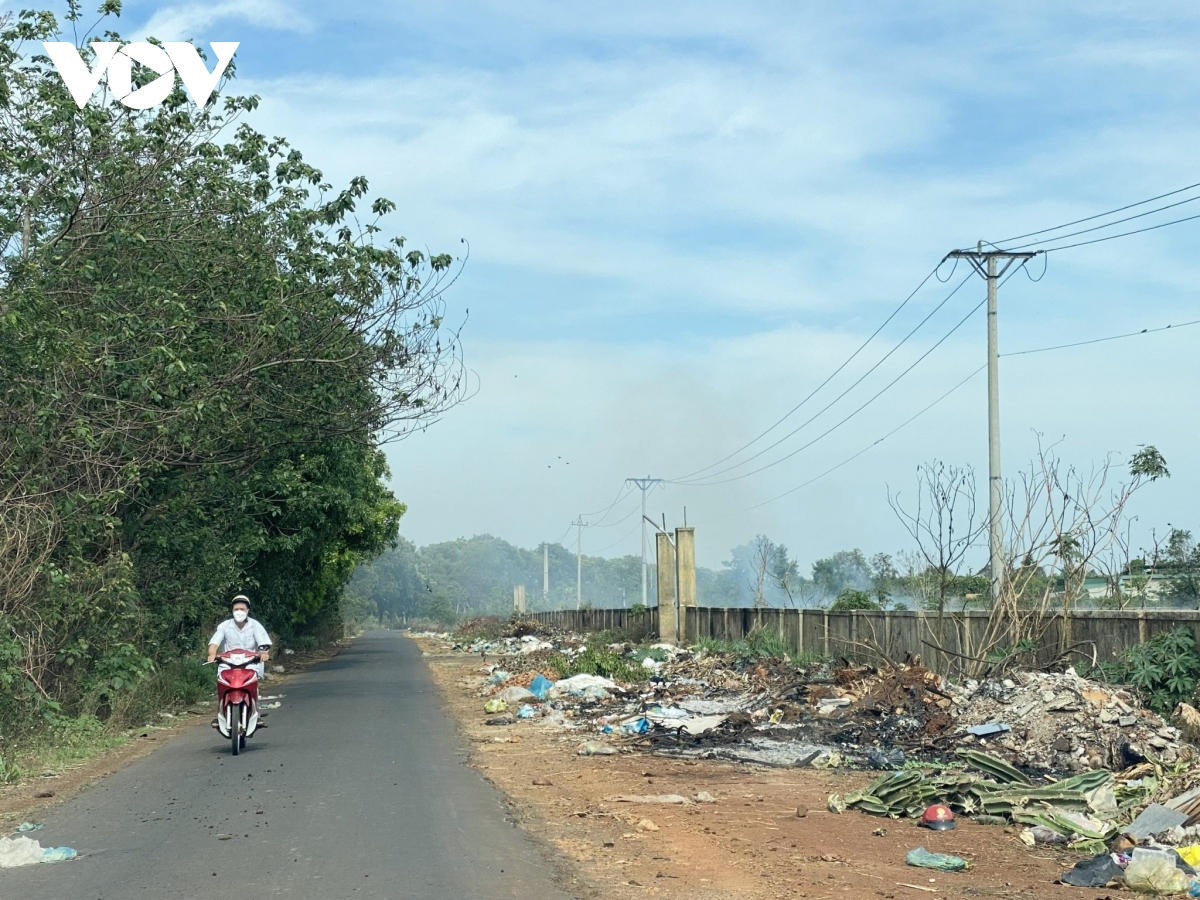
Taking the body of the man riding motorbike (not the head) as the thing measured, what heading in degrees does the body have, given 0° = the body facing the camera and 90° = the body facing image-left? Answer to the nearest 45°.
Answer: approximately 0°

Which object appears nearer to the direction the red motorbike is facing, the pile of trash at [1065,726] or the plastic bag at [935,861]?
the plastic bag

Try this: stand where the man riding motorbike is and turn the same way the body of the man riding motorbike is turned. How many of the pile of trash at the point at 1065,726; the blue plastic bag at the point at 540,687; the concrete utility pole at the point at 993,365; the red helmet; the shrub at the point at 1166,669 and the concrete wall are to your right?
0

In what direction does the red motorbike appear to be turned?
toward the camera

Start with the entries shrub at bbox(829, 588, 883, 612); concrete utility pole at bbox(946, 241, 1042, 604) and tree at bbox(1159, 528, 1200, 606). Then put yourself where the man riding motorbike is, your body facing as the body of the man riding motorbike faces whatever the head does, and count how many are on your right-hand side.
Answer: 0

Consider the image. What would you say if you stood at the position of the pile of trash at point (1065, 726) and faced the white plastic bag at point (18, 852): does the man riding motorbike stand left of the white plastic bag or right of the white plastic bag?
right

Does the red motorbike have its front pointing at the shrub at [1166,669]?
no

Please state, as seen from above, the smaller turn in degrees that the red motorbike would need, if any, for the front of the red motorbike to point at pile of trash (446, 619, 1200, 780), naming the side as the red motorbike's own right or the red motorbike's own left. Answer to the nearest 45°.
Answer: approximately 90° to the red motorbike's own left

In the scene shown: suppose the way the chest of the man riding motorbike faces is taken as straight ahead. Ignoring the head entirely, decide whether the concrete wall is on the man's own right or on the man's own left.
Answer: on the man's own left

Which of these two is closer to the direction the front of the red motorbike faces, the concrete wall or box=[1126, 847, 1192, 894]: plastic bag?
the plastic bag

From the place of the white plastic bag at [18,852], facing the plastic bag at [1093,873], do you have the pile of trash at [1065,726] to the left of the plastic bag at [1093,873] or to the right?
left

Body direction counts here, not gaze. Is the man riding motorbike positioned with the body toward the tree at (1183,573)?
no

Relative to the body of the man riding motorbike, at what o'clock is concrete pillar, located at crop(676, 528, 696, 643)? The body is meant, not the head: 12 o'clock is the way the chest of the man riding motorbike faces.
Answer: The concrete pillar is roughly at 7 o'clock from the man riding motorbike.

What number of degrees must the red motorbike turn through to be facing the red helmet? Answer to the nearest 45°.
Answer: approximately 45° to its left

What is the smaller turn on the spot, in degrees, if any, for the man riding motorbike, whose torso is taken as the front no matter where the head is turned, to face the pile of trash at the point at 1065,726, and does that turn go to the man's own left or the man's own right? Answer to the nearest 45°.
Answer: approximately 45° to the man's own left

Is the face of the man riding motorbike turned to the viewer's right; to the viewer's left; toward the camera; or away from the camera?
toward the camera

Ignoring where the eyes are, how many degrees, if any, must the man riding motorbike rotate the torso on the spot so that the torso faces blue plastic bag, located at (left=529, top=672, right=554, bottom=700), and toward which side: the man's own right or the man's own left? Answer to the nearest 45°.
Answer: approximately 135° to the man's own left
